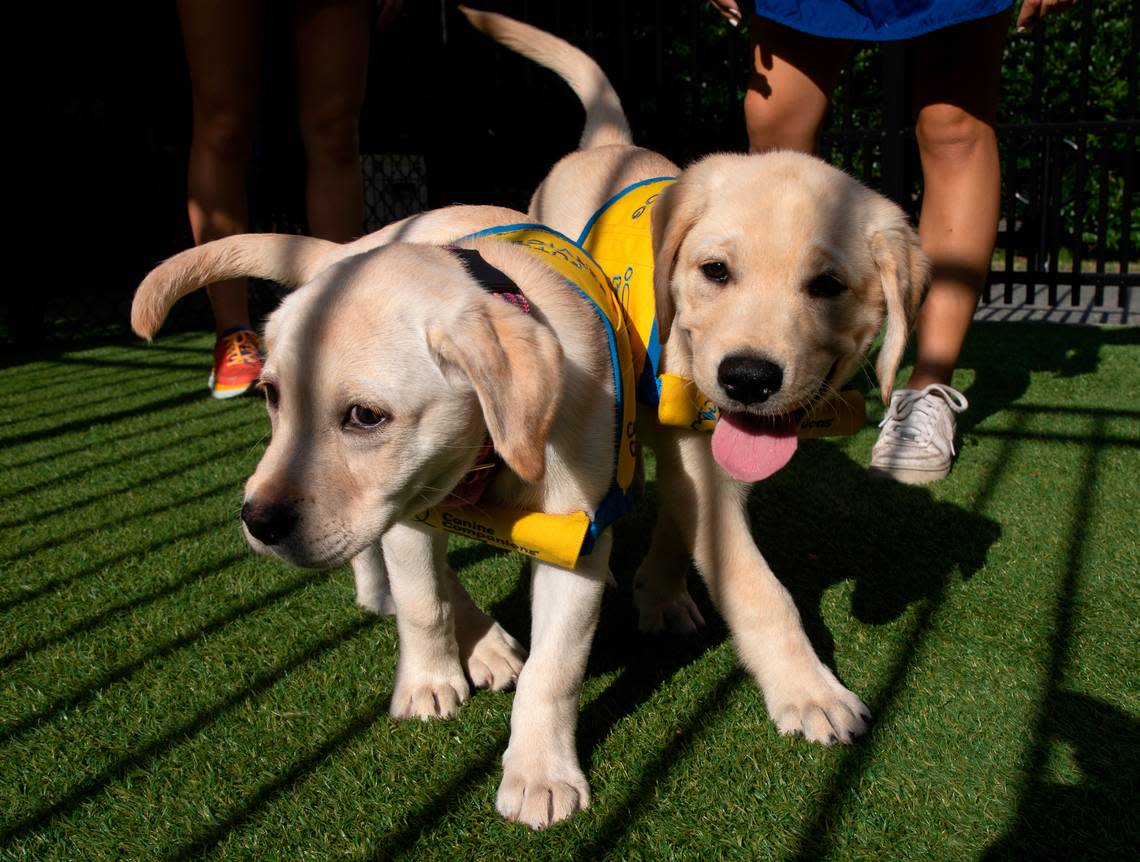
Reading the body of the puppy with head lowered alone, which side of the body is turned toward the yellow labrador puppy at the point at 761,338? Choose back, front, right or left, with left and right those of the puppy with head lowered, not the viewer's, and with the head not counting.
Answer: left

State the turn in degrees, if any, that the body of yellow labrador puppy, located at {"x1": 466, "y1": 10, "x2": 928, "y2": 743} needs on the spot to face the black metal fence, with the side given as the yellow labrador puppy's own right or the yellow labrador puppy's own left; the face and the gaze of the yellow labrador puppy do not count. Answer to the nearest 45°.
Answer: approximately 180°

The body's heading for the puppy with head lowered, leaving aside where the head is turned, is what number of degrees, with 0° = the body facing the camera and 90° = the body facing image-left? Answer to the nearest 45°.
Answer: approximately 0°

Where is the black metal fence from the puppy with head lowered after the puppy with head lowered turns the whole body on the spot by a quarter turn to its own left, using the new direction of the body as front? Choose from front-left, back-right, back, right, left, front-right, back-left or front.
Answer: left

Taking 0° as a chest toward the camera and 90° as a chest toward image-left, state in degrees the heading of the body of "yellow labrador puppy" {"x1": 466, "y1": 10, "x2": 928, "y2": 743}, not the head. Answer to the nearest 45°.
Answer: approximately 315°
